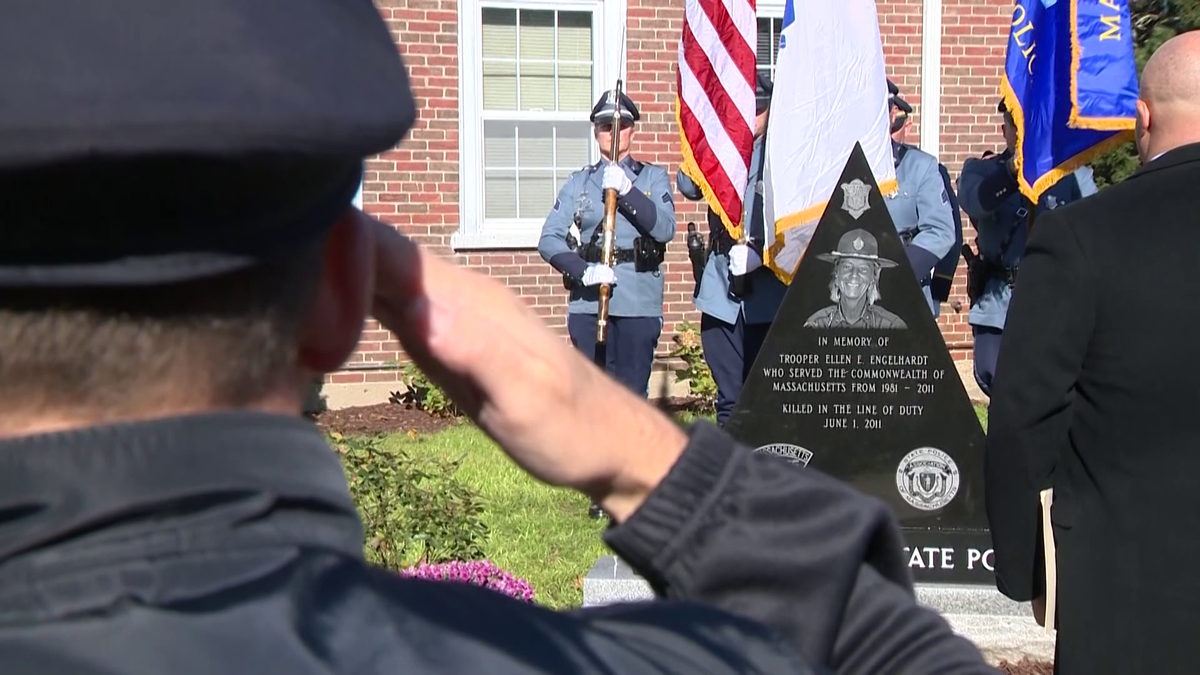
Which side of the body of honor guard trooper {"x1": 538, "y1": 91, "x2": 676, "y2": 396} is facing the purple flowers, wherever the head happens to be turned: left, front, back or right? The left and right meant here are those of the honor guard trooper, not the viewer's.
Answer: front

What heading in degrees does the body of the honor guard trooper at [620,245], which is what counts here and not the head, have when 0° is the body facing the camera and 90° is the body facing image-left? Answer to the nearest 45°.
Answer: approximately 0°

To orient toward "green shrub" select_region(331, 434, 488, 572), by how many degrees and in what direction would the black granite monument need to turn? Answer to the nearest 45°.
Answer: approximately 45° to its right

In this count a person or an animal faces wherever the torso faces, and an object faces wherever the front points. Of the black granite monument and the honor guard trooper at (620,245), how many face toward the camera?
2

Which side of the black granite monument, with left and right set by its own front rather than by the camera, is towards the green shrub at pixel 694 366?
back

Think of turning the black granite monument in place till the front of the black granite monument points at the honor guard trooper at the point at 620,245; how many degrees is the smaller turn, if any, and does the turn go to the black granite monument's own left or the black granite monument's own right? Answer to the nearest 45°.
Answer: approximately 135° to the black granite monument's own right

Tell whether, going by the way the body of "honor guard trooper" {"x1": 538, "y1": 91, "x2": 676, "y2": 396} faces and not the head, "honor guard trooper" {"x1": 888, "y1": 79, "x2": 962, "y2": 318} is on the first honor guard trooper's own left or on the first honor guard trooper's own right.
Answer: on the first honor guard trooper's own left

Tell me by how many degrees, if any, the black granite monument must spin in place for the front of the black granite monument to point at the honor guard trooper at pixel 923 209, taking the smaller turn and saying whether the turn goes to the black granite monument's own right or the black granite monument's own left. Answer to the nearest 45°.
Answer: approximately 180°

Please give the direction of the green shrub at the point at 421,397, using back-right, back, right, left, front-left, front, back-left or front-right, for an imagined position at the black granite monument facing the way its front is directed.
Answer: back-right

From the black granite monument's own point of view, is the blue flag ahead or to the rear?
to the rear
